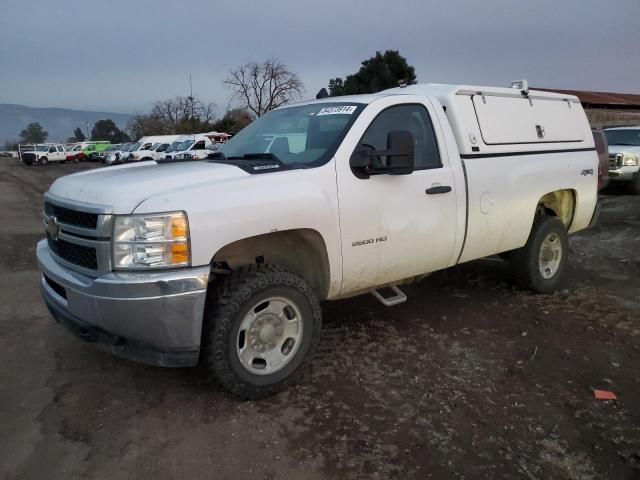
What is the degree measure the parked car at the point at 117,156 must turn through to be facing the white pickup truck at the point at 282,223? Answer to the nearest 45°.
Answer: approximately 45° to its left

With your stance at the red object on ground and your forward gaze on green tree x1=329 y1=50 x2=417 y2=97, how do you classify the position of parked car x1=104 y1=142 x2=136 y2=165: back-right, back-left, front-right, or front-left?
front-left

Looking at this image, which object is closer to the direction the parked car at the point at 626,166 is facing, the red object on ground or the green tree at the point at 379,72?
the red object on ground

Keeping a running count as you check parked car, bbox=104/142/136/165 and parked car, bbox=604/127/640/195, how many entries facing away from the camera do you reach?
0

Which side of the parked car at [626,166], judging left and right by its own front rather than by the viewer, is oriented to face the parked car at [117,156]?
right

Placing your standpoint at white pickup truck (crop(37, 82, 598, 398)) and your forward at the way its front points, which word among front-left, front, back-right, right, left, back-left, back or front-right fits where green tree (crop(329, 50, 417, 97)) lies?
back-right

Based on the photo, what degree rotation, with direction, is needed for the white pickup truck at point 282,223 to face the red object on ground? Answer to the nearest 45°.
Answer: approximately 135° to its left

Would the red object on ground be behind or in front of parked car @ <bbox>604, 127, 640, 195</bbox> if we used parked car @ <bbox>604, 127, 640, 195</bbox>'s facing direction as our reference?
in front

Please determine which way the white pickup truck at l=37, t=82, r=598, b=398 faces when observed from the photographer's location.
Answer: facing the viewer and to the left of the viewer

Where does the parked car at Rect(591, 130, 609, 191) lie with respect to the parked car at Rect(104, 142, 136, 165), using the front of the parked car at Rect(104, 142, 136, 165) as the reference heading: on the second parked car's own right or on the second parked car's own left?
on the second parked car's own left

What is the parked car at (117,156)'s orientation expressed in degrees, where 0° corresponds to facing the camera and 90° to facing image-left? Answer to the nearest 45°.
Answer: approximately 45°
